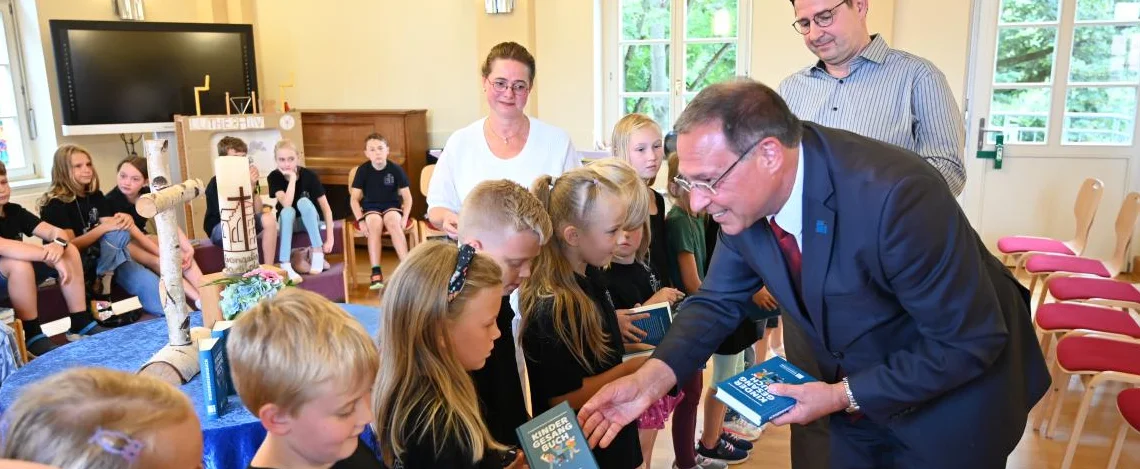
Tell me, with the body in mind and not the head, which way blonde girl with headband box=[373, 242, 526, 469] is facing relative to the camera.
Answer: to the viewer's right

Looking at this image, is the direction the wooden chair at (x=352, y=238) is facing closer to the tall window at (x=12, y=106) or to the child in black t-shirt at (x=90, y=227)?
the child in black t-shirt

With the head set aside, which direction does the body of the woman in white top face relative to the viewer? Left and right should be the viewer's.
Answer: facing the viewer

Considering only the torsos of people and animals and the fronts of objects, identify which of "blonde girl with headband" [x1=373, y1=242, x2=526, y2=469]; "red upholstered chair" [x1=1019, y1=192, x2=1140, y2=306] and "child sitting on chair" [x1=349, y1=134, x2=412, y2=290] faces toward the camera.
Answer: the child sitting on chair

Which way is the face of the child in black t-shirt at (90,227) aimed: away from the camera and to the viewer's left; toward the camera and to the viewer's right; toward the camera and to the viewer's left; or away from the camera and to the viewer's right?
toward the camera and to the viewer's right

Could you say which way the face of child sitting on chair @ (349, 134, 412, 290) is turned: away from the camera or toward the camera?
toward the camera

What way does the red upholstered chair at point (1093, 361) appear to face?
to the viewer's left

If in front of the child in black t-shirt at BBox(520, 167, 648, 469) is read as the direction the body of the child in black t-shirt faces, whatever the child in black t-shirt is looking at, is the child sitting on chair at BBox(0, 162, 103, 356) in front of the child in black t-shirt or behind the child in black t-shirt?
behind

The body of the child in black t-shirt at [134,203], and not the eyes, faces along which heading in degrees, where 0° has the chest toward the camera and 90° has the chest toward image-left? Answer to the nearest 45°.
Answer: approximately 315°

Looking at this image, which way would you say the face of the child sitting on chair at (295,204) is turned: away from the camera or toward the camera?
toward the camera

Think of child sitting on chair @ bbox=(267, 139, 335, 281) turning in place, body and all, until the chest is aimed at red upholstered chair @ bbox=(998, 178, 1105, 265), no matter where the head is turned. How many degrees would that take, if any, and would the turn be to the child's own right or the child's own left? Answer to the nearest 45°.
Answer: approximately 45° to the child's own left

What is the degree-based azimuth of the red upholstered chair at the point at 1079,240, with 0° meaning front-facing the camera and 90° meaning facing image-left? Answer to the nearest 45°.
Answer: approximately 90°

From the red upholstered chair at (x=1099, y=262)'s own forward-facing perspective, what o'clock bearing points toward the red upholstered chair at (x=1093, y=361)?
the red upholstered chair at (x=1093, y=361) is roughly at 9 o'clock from the red upholstered chair at (x=1099, y=262).

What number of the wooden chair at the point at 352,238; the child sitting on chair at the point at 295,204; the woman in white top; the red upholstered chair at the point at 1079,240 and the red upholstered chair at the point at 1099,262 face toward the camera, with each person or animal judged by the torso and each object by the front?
3

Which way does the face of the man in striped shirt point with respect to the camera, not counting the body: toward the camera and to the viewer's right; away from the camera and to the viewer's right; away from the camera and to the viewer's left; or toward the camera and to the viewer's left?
toward the camera and to the viewer's left

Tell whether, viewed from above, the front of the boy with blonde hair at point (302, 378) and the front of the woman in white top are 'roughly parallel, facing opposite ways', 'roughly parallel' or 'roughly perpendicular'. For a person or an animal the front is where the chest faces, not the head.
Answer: roughly perpendicular

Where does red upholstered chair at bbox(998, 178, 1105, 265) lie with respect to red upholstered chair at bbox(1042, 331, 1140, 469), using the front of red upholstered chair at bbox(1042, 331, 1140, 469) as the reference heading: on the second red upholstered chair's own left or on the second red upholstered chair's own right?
on the second red upholstered chair's own right

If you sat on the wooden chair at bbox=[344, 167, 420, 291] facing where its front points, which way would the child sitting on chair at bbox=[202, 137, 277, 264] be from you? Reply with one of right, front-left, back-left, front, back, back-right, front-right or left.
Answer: front-right
